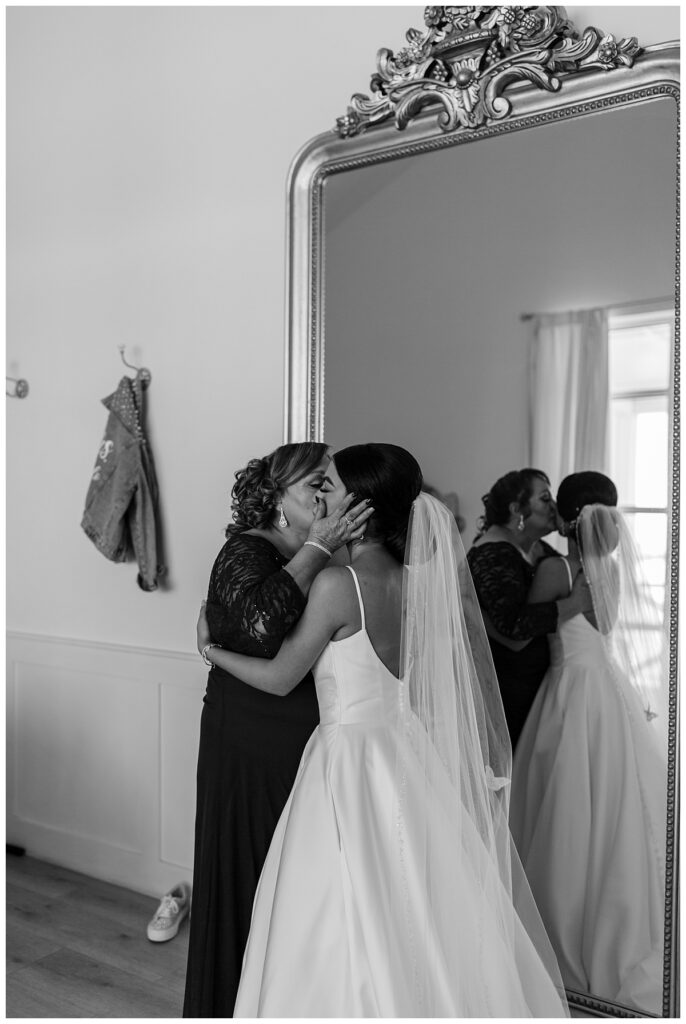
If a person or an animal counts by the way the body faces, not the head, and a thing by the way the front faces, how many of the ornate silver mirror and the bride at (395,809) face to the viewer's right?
0

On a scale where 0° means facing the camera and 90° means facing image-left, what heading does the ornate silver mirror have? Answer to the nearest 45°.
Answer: approximately 45°

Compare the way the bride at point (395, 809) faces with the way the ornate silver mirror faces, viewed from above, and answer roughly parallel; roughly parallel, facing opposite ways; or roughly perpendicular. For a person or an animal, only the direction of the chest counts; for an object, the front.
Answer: roughly perpendicular

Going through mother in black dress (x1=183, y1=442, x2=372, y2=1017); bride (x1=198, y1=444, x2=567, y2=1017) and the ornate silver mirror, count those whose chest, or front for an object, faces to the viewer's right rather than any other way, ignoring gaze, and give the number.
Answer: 1

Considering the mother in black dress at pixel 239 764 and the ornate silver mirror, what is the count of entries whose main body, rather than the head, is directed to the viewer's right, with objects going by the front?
1

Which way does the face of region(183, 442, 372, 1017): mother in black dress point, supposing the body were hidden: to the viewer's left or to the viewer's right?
to the viewer's right

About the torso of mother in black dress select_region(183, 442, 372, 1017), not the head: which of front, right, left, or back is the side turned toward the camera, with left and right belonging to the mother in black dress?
right

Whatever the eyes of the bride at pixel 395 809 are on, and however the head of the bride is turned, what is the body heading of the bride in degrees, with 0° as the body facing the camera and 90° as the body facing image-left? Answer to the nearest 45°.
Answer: approximately 135°
